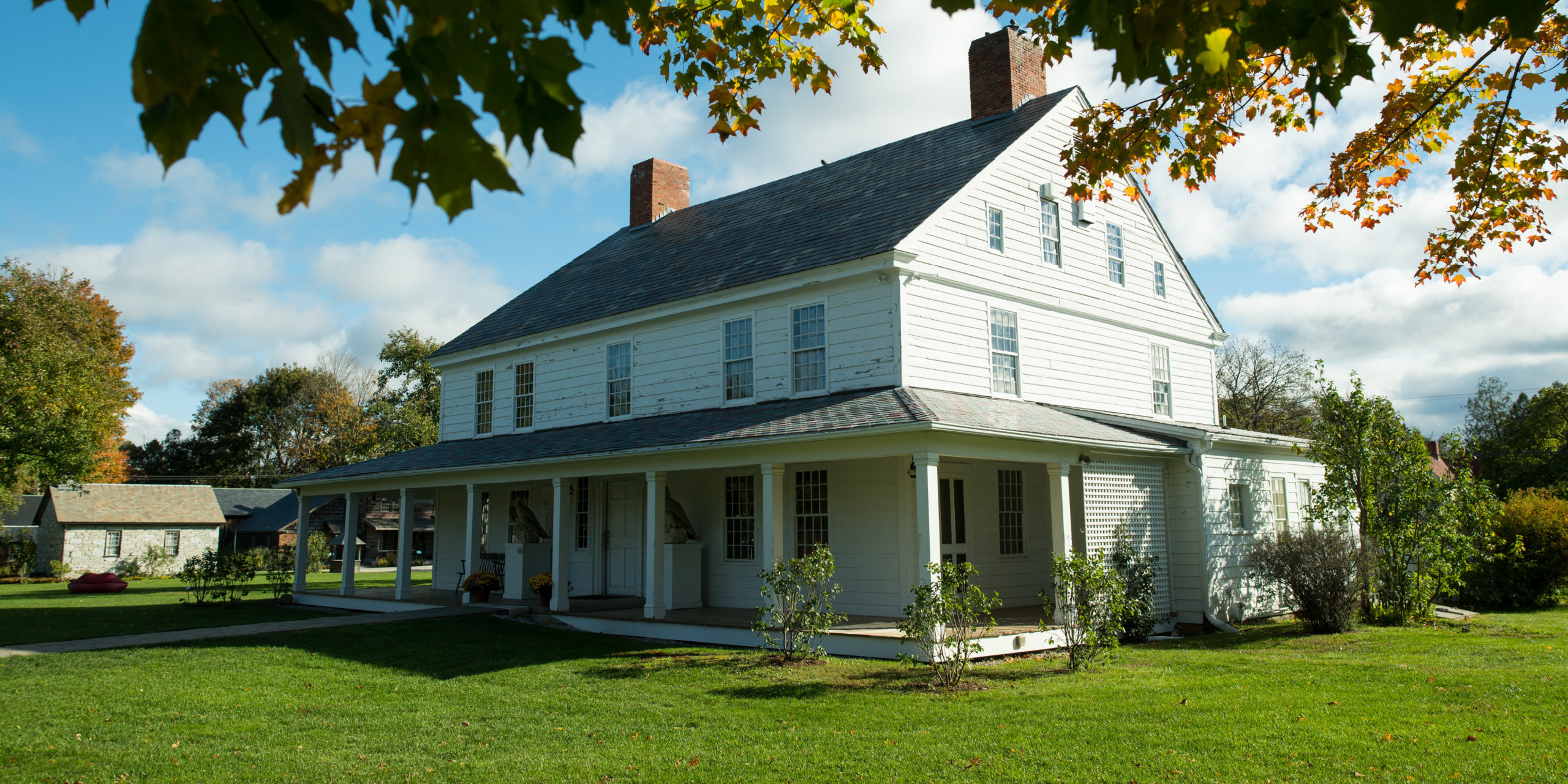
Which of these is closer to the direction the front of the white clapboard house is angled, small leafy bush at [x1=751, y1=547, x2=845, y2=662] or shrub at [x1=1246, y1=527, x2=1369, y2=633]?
the small leafy bush

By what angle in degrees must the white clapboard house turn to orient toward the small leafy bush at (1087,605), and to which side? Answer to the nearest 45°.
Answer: approximately 45° to its left

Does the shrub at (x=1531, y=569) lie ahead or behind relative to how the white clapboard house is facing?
behind

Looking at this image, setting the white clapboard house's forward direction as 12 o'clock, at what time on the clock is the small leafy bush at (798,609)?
The small leafy bush is roughly at 11 o'clock from the white clapboard house.

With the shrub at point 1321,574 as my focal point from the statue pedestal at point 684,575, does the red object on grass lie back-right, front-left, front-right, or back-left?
back-left

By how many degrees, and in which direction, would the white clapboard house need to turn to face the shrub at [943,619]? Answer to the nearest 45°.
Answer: approximately 45° to its left

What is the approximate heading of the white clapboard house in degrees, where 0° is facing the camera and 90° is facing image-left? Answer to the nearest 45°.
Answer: approximately 45°

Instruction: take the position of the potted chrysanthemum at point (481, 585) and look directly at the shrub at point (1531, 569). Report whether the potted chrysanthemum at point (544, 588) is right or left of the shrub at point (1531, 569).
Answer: right

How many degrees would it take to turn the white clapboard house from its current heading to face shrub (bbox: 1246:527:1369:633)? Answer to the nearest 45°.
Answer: approximately 135° to its left
